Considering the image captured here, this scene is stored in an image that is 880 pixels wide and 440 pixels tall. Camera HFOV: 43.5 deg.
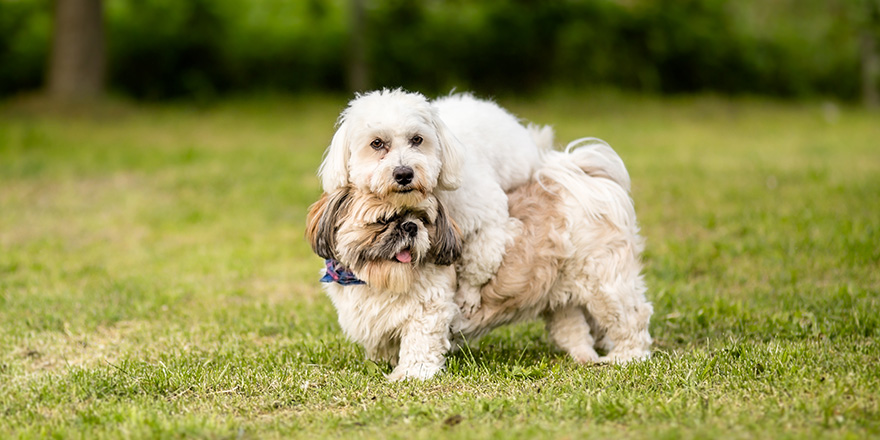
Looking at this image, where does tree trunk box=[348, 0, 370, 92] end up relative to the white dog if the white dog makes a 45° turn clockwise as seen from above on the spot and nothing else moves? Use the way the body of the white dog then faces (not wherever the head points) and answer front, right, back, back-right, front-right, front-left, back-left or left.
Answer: right

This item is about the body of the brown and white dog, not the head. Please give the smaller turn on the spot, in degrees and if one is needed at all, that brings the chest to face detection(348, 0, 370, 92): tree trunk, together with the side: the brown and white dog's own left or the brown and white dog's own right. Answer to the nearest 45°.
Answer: approximately 135° to the brown and white dog's own right

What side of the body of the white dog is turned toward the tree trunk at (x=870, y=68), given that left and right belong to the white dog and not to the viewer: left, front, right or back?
back

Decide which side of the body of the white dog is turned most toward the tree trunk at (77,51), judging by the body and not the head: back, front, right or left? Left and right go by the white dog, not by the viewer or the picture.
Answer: right

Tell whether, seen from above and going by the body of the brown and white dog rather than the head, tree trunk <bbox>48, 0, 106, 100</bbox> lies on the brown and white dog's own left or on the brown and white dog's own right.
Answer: on the brown and white dog's own right

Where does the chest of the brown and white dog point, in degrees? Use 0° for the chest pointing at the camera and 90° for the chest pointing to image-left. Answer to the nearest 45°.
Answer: approximately 45°

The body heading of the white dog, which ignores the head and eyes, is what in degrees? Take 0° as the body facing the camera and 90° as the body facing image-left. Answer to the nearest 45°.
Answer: approximately 45°

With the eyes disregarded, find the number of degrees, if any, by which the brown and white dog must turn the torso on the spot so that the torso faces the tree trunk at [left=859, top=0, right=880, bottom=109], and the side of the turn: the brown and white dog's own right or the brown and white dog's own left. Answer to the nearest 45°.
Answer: approximately 180°
